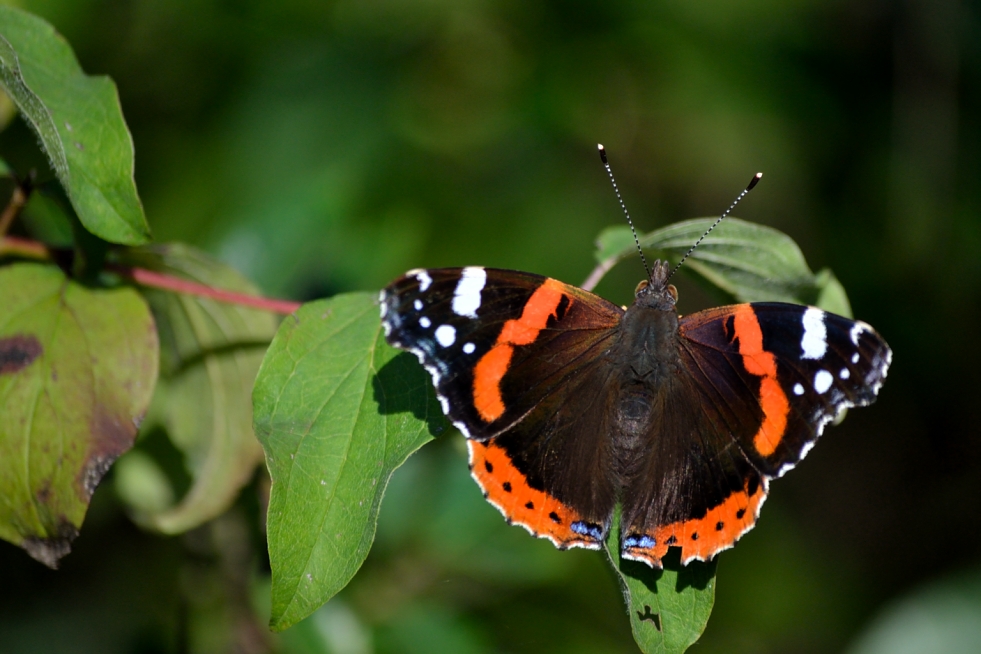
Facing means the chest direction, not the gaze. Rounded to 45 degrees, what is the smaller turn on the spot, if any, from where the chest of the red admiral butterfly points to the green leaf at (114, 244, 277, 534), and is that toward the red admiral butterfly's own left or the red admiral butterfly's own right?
approximately 90° to the red admiral butterfly's own left

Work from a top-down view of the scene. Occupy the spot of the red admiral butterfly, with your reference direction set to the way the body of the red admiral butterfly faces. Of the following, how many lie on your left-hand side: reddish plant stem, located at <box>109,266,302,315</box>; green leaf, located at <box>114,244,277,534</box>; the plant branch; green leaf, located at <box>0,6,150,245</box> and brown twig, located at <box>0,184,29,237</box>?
5

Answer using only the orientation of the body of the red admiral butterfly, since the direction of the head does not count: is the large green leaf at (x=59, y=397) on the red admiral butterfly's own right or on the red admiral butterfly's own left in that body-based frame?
on the red admiral butterfly's own left

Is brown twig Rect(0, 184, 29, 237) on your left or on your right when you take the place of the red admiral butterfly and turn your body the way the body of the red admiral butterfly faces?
on your left

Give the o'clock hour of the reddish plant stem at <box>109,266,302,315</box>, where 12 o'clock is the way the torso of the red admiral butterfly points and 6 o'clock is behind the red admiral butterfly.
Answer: The reddish plant stem is roughly at 9 o'clock from the red admiral butterfly.

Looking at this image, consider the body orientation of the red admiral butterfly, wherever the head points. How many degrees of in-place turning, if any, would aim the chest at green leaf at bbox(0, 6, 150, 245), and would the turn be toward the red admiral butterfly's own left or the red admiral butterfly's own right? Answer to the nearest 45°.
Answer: approximately 90° to the red admiral butterfly's own left

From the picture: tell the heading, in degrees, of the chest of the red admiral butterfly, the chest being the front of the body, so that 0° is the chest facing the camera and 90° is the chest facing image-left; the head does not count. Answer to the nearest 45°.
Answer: approximately 180°

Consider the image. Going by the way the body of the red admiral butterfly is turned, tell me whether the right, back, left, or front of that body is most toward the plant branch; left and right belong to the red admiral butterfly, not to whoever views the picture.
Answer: left
